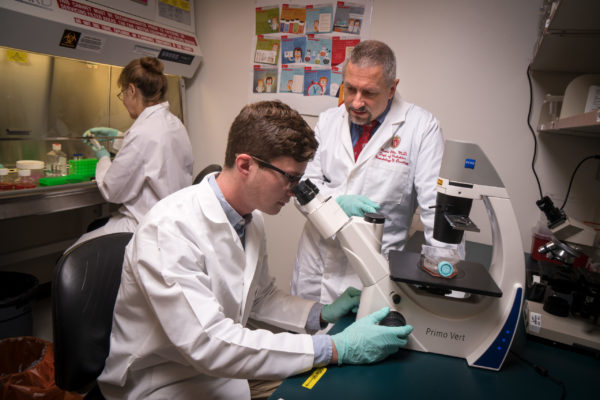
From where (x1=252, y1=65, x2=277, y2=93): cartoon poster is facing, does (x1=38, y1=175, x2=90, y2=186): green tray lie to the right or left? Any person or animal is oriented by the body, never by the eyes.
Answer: on its right

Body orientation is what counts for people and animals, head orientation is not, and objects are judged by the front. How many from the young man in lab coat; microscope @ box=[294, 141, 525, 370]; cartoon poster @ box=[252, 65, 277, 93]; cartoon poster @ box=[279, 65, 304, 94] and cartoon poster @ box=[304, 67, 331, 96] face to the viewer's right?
1

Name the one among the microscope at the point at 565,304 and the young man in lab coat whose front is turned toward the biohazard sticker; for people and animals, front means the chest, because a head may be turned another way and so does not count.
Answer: the microscope

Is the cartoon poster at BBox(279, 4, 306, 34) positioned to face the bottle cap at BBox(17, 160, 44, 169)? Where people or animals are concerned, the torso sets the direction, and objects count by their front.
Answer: no

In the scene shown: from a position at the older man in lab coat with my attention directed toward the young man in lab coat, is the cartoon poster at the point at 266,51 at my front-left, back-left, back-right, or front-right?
back-right

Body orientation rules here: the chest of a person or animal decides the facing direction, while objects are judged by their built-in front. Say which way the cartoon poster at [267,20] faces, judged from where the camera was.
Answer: facing the viewer

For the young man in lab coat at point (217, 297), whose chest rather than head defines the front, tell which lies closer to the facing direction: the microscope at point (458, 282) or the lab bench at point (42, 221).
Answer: the microscope

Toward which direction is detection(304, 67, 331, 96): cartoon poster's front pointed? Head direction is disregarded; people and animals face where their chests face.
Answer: toward the camera

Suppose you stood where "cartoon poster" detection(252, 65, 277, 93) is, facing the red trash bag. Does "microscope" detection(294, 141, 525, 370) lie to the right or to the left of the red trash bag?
left

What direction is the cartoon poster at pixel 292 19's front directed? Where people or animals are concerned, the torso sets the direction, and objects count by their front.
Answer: toward the camera

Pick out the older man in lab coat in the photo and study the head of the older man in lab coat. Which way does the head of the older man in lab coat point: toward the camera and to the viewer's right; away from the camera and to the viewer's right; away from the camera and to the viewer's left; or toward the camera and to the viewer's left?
toward the camera and to the viewer's left

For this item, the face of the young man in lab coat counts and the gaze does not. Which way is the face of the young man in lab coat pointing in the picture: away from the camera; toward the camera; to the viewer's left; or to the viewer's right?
to the viewer's right

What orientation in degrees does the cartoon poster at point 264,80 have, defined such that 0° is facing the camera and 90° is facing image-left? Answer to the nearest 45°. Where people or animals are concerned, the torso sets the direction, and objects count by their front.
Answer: approximately 0°

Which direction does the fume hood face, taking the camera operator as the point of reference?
facing the viewer and to the right of the viewer

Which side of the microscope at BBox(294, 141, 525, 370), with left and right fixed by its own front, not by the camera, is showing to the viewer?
left

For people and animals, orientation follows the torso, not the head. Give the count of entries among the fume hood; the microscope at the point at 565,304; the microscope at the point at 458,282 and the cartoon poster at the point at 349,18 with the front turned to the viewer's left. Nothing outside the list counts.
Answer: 2

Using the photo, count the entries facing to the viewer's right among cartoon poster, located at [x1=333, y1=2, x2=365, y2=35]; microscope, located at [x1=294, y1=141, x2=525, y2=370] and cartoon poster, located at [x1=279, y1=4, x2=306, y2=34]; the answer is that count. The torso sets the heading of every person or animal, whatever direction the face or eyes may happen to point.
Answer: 0

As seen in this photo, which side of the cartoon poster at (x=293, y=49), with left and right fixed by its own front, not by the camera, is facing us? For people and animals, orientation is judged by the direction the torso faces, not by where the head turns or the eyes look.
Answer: front

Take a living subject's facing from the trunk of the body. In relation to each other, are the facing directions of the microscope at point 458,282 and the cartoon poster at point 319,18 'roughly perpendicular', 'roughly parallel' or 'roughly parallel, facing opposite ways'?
roughly perpendicular
